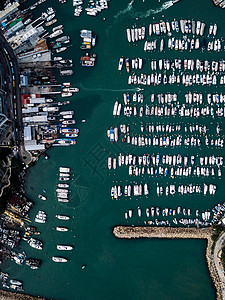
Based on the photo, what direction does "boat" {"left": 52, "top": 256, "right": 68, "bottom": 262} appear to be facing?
to the viewer's right

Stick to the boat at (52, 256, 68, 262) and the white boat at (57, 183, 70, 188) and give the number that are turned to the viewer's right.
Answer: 2

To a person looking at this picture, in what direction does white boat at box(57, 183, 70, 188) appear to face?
facing to the right of the viewer
